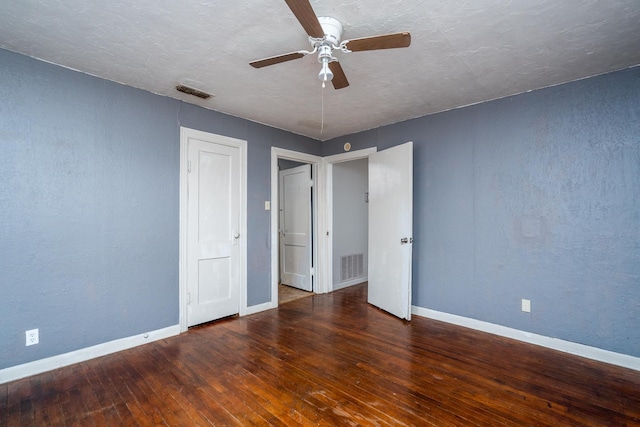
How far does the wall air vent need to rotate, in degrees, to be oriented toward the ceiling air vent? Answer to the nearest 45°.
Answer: approximately 90° to its right

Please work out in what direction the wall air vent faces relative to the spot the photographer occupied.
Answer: facing the viewer and to the right of the viewer

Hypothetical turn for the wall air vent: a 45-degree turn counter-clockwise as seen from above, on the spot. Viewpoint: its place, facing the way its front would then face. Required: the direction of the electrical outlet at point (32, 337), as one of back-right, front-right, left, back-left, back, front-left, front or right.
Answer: back-right

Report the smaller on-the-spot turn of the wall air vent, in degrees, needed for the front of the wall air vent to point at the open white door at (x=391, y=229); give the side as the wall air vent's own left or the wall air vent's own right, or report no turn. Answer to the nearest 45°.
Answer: approximately 45° to the wall air vent's own right

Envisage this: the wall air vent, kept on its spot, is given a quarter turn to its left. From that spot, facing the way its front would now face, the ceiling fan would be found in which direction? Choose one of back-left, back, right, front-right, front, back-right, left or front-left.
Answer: back-right

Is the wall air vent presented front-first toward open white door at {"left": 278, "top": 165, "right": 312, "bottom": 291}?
no

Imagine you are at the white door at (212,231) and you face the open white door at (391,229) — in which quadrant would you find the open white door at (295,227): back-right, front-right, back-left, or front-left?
front-left

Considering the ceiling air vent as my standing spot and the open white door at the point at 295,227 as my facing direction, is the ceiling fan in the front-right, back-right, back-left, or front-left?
back-right

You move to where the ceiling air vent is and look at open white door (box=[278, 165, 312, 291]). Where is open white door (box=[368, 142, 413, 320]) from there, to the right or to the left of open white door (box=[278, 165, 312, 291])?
right

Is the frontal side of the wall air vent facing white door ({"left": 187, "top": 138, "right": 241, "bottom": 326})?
no
